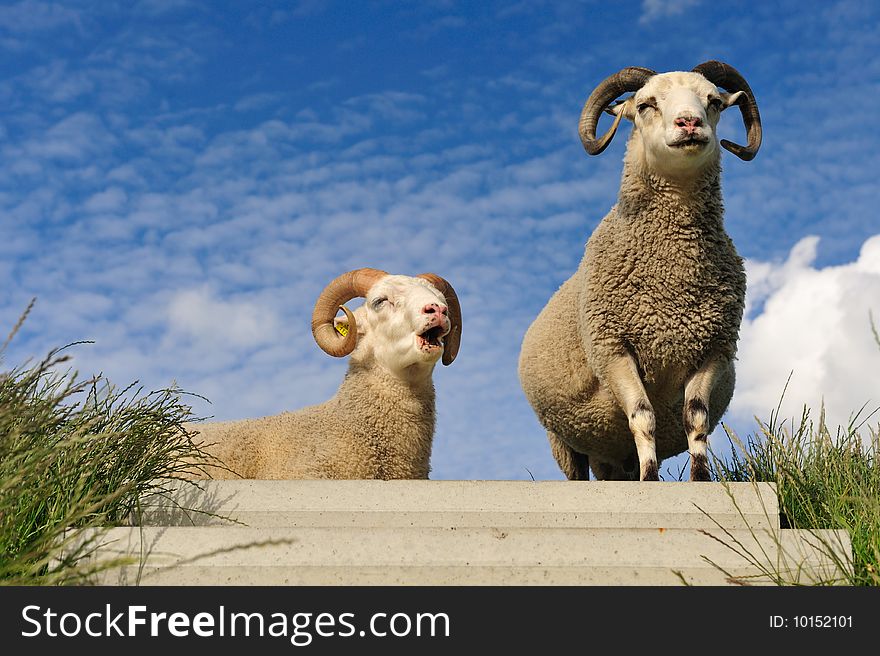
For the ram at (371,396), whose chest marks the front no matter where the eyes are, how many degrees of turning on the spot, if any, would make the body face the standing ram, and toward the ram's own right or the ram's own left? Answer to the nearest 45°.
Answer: approximately 45° to the ram's own left

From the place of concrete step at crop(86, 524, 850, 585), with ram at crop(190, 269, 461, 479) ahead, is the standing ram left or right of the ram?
right

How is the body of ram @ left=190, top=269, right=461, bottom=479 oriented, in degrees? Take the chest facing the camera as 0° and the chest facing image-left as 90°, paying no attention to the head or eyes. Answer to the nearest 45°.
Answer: approximately 315°

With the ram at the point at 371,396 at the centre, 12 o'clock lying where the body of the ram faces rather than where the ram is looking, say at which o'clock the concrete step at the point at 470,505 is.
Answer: The concrete step is roughly at 1 o'clock from the ram.
